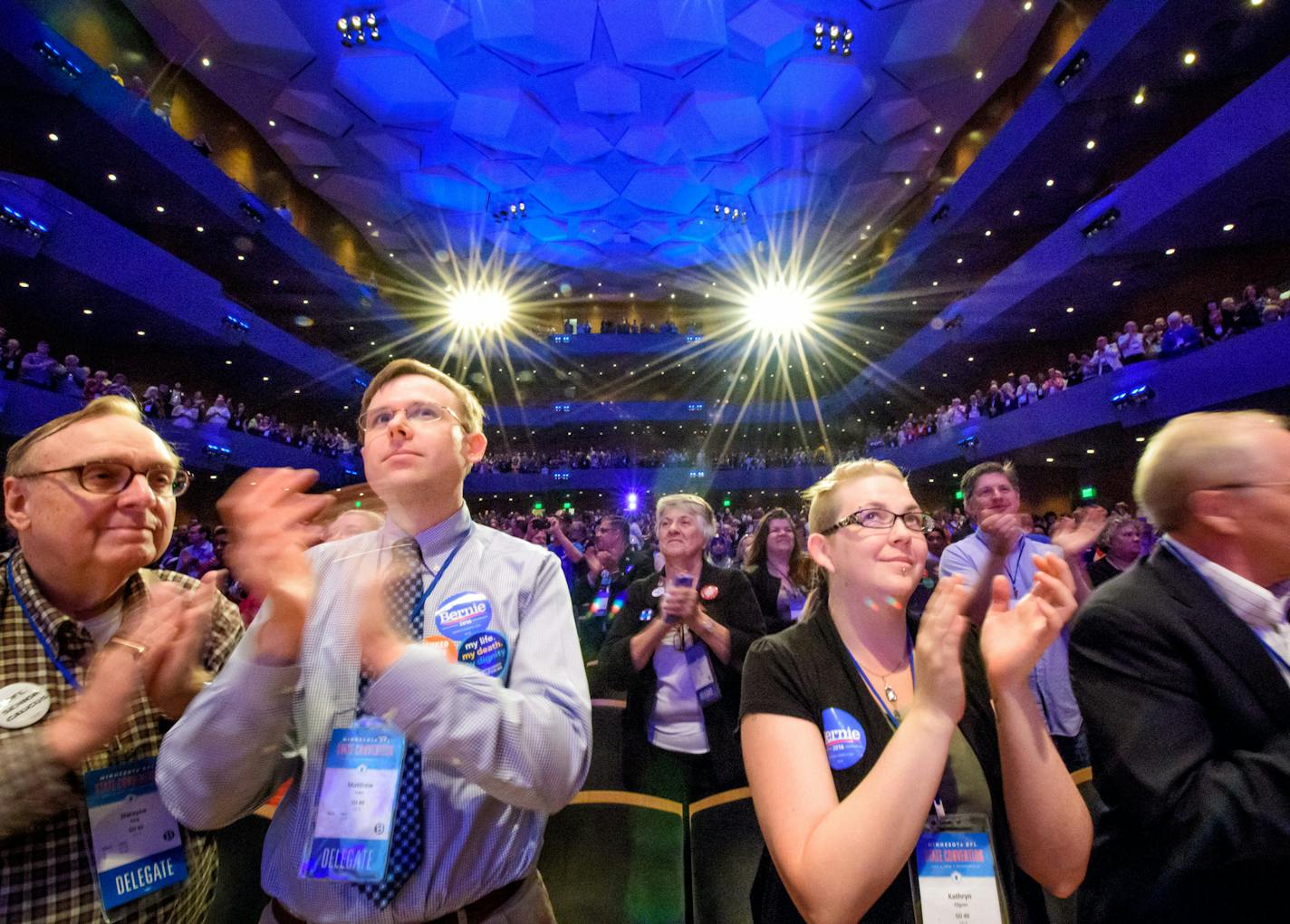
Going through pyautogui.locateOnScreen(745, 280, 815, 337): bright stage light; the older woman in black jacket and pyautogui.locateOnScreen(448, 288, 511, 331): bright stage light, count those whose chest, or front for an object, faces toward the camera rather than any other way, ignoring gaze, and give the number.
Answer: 3

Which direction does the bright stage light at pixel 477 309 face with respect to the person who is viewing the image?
facing the viewer

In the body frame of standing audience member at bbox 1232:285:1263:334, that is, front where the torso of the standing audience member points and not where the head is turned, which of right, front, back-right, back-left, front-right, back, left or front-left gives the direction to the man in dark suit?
front-left

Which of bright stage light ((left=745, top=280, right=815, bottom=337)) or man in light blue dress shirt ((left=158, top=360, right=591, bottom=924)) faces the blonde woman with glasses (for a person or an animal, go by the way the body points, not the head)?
the bright stage light

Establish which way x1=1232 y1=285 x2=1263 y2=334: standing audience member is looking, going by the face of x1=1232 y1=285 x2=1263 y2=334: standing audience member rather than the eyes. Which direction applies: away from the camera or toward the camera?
toward the camera

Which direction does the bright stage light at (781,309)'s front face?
toward the camera

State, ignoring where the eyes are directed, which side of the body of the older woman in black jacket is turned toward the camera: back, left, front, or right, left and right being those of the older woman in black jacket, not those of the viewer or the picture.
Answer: front

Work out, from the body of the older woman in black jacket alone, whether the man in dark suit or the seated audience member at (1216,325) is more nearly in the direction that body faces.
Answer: the man in dark suit

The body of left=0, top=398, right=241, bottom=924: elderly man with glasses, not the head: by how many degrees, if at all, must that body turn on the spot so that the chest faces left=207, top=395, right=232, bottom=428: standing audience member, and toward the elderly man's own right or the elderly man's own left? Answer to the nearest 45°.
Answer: approximately 135° to the elderly man's own left

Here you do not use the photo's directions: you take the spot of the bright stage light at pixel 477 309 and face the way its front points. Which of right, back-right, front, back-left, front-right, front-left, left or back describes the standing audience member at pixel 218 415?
front-right

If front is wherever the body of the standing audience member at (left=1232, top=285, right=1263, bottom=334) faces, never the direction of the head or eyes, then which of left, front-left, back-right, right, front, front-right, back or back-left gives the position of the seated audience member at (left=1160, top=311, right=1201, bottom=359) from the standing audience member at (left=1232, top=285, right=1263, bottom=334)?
right

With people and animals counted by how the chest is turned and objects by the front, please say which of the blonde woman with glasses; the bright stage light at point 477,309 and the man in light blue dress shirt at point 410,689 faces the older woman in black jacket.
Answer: the bright stage light

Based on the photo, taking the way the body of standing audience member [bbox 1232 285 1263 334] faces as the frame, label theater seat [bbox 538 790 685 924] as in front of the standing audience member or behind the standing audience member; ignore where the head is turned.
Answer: in front

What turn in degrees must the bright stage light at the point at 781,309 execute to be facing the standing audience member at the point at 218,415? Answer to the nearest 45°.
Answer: approximately 45° to its right
